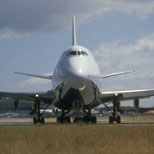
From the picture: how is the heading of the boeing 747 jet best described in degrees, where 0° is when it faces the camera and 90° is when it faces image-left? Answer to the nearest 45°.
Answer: approximately 0°
